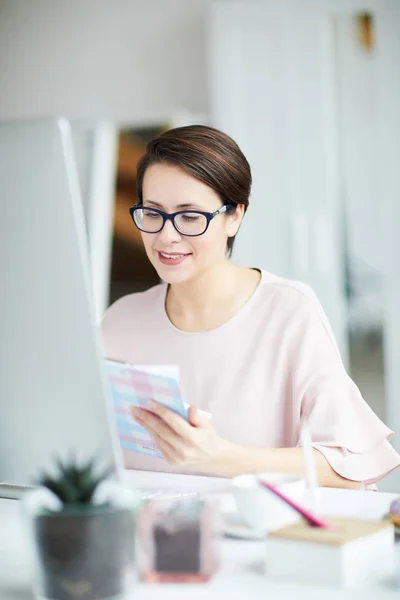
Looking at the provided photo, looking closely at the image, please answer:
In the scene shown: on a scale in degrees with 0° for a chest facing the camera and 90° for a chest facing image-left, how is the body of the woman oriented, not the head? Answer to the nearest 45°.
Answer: approximately 45°

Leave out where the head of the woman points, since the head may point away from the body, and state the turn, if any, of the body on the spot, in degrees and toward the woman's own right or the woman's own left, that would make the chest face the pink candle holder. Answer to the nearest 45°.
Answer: approximately 45° to the woman's own left

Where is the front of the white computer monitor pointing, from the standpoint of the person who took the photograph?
facing away from the viewer and to the right of the viewer

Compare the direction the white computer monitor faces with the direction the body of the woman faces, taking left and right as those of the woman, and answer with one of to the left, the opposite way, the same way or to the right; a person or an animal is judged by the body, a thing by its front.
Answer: the opposite way

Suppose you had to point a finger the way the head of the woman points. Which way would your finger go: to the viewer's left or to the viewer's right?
to the viewer's left
